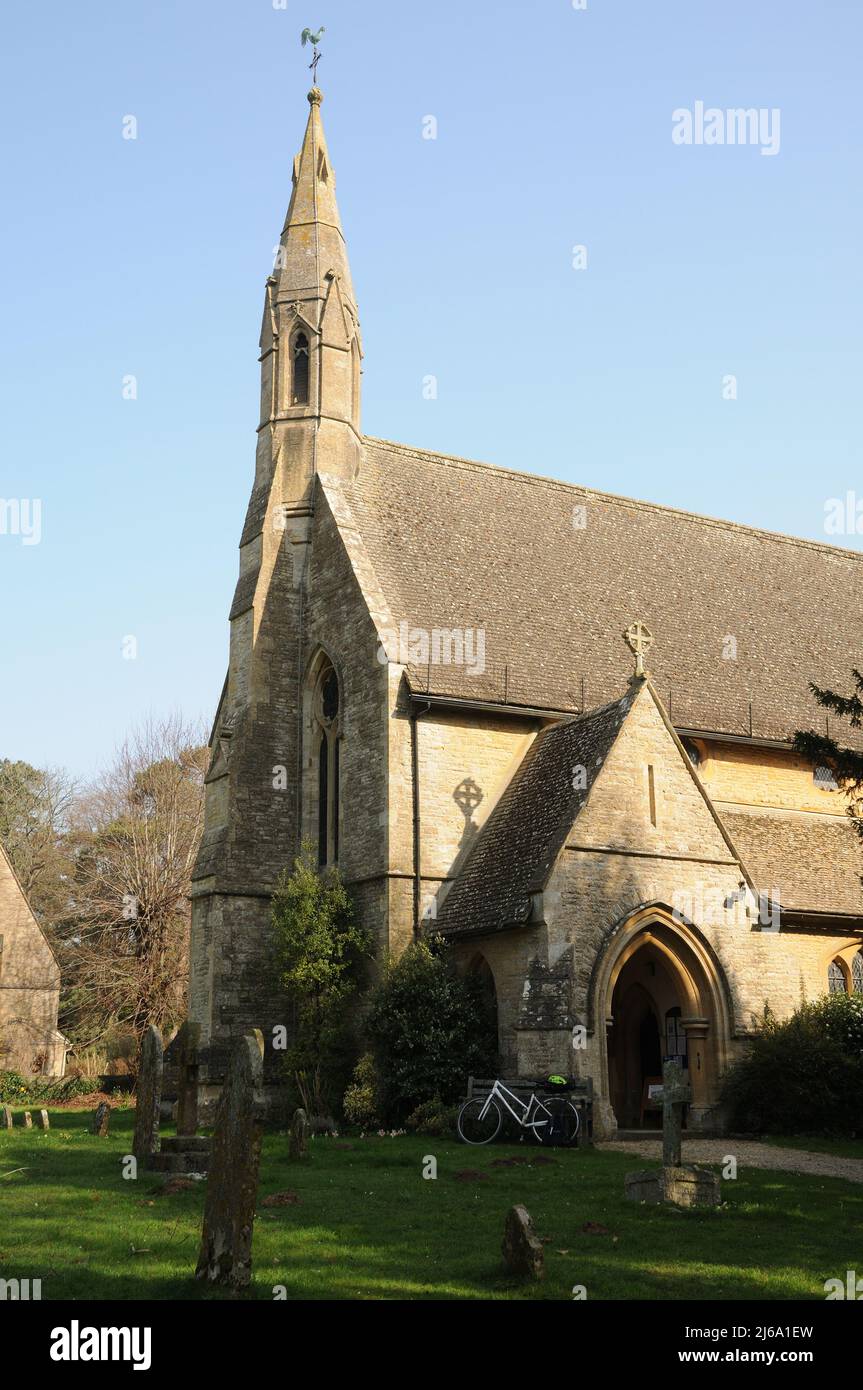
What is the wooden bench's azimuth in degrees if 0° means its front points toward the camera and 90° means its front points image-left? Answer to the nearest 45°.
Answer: approximately 0°

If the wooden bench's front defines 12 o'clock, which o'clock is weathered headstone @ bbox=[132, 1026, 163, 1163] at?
The weathered headstone is roughly at 2 o'clock from the wooden bench.

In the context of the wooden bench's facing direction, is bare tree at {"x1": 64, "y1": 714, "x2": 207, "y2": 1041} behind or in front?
behind

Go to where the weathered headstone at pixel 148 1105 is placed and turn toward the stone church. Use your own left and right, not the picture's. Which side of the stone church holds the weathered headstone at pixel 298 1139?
right

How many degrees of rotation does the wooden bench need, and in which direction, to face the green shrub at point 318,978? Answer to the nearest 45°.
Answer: approximately 135° to its right
